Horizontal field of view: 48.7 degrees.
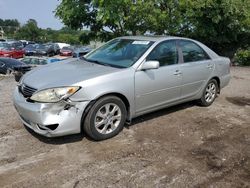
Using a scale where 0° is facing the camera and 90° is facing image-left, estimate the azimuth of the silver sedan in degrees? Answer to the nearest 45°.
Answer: approximately 45°

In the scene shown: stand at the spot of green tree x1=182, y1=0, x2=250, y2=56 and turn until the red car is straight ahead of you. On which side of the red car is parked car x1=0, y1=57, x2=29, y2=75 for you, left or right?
left

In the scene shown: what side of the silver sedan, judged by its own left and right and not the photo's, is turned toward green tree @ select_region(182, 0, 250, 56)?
back

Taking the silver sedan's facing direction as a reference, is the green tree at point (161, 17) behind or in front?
behind

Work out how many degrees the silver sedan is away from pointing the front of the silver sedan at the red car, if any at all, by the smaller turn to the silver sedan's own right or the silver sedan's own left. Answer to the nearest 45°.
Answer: approximately 90° to the silver sedan's own right

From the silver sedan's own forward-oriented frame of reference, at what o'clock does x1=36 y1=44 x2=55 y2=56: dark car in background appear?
The dark car in background is roughly at 4 o'clock from the silver sedan.

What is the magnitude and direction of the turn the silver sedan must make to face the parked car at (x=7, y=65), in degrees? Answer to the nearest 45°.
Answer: approximately 90° to its right
